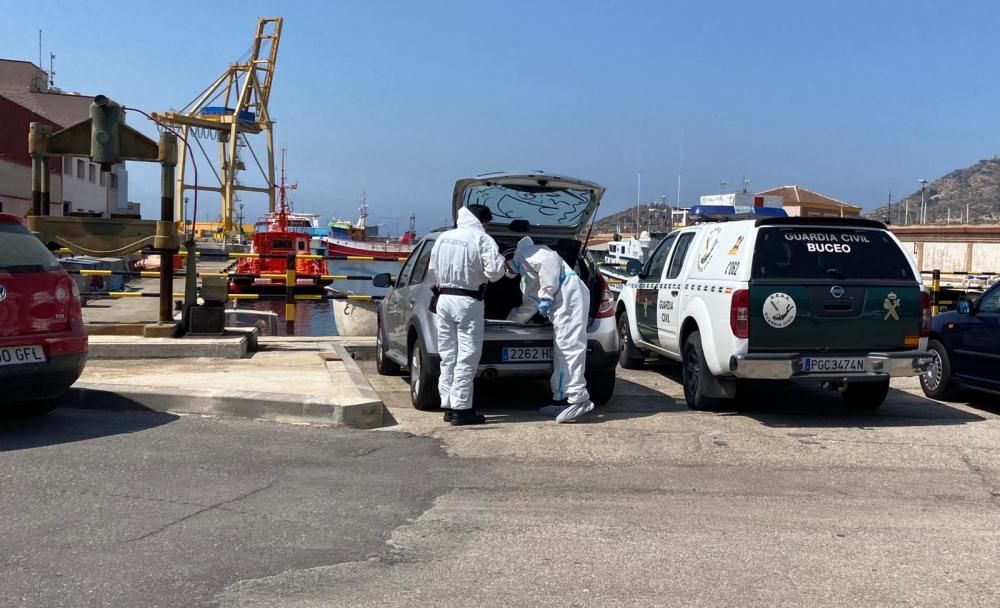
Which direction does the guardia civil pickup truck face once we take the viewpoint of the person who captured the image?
facing away from the viewer and to the left of the viewer

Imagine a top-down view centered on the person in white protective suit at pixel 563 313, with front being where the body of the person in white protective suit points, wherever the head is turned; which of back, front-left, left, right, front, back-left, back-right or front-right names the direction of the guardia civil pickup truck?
back

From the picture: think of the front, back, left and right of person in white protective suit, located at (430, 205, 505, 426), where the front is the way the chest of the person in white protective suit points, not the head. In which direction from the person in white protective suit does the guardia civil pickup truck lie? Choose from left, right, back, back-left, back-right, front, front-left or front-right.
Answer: front-right

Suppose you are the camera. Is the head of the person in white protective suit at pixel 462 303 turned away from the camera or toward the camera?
away from the camera

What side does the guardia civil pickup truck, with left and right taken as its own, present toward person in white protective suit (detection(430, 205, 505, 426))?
left

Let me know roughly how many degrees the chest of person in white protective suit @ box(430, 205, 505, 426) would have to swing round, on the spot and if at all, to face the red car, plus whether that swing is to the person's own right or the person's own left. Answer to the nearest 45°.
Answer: approximately 135° to the person's own left

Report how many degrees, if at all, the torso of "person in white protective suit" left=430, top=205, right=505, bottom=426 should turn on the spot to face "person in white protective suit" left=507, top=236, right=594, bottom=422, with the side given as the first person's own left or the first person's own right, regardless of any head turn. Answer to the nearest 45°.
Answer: approximately 45° to the first person's own right

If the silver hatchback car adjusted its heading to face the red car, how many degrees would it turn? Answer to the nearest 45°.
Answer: approximately 90° to its left

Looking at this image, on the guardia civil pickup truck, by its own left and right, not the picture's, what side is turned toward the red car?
left

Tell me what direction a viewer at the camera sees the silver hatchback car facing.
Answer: facing away from the viewer and to the left of the viewer

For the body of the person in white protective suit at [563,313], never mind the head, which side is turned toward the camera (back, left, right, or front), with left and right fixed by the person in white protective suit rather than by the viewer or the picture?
left

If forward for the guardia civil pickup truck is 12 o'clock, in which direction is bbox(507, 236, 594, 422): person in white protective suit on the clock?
The person in white protective suit is roughly at 8 o'clock from the guardia civil pickup truck.

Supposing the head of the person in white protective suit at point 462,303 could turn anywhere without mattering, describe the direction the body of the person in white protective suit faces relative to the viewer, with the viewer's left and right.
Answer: facing away from the viewer and to the right of the viewer

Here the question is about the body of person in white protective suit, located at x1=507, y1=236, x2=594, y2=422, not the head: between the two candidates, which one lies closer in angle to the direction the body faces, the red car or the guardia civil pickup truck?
the red car
